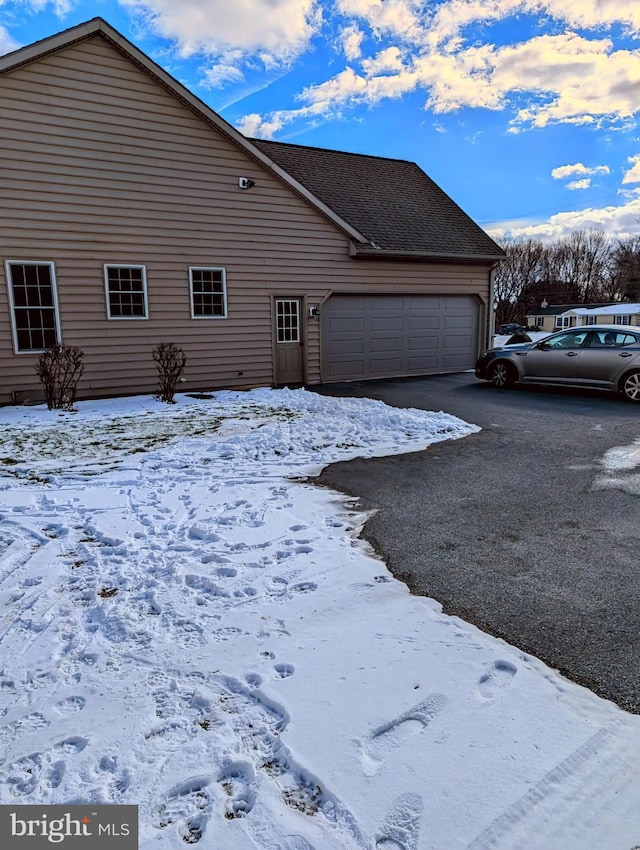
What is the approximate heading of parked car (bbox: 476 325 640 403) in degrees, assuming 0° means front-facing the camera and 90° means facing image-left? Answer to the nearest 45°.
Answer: approximately 90°

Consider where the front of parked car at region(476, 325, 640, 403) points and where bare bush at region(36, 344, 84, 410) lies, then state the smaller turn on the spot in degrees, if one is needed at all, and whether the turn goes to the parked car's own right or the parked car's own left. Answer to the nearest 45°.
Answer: approximately 45° to the parked car's own left

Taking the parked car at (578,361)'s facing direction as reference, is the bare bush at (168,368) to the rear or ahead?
ahead

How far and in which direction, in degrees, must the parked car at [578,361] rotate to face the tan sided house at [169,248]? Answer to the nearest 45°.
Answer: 0° — it already faces it
